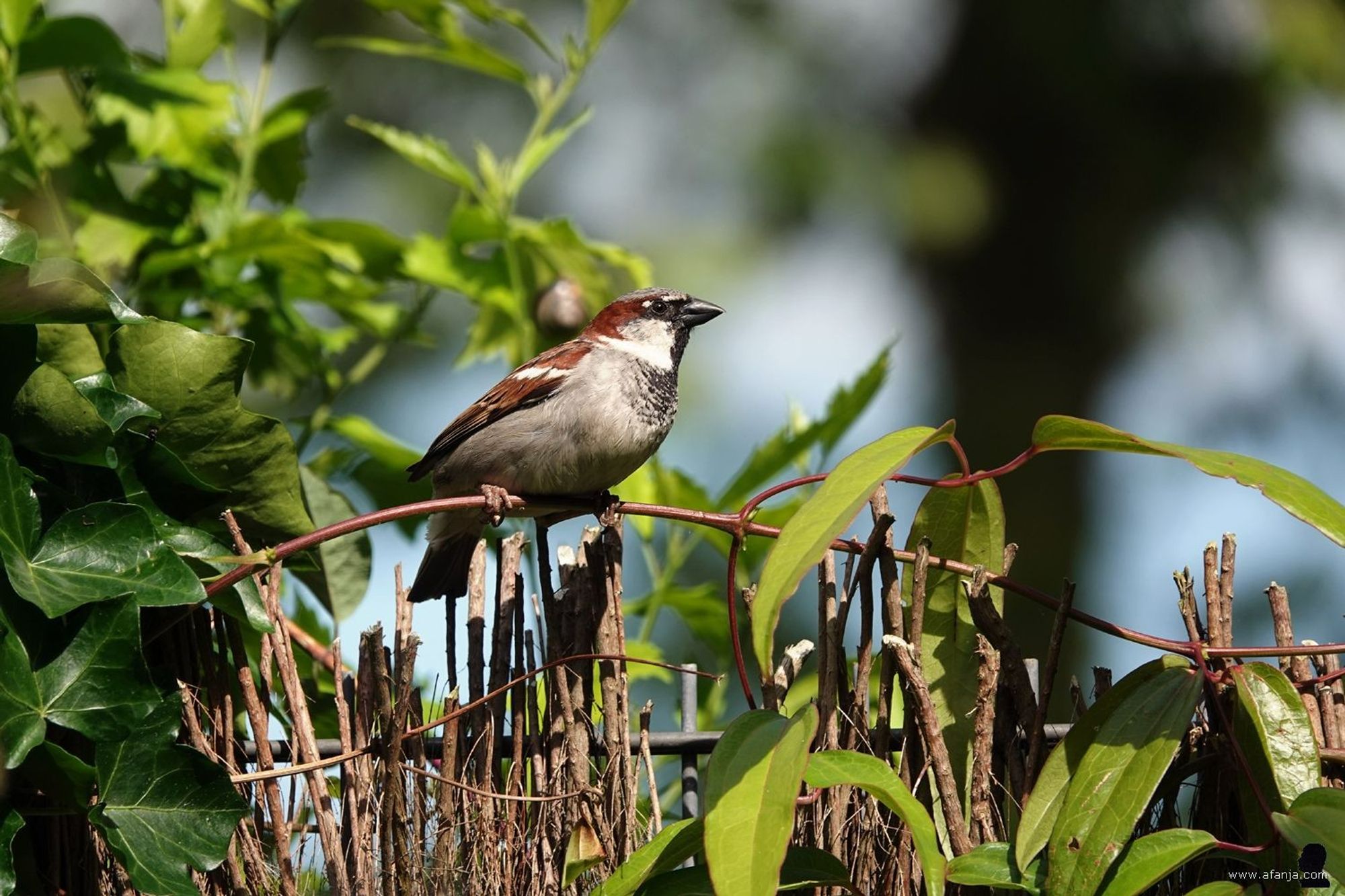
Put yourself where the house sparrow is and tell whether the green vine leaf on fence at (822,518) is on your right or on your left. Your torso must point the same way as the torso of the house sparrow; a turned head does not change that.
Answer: on your right

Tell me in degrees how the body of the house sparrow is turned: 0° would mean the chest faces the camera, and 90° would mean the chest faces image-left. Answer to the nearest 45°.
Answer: approximately 270°

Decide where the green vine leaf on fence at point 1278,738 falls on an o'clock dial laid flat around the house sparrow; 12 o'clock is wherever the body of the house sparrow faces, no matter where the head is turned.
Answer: The green vine leaf on fence is roughly at 12 o'clock from the house sparrow.

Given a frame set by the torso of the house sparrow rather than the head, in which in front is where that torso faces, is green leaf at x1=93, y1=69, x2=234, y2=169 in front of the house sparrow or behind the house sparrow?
behind

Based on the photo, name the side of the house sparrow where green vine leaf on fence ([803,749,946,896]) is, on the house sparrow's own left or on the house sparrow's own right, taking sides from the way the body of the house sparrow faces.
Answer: on the house sparrow's own right

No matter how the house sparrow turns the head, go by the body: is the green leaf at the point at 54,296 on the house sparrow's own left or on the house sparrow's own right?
on the house sparrow's own right

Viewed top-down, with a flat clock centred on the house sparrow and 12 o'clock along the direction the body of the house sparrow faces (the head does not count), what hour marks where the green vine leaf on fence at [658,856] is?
The green vine leaf on fence is roughly at 3 o'clock from the house sparrow.

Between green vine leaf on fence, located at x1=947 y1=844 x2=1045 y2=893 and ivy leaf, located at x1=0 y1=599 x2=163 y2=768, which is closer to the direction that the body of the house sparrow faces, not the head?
the green vine leaf on fence
